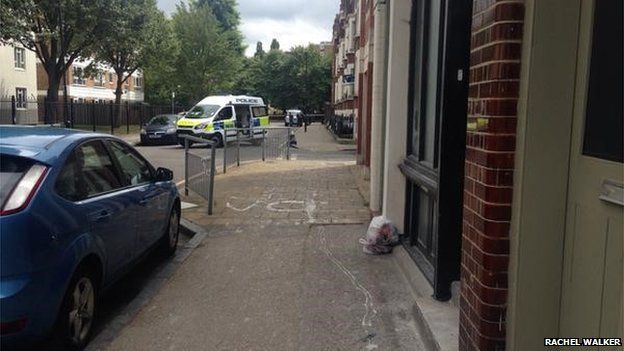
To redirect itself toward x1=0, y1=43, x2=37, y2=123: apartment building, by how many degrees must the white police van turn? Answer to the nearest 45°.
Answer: approximately 90° to its right

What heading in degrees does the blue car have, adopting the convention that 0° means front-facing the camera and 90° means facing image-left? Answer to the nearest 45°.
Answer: approximately 225°

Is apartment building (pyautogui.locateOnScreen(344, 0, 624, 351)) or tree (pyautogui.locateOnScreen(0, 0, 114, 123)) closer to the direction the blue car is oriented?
the tree

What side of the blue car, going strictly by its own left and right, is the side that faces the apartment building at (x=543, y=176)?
right

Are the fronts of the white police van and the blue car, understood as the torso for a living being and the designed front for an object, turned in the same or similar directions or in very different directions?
very different directions

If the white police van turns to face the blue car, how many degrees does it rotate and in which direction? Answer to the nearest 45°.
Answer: approximately 45° to its left

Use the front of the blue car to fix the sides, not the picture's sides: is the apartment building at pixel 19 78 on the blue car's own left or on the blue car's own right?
on the blue car's own left

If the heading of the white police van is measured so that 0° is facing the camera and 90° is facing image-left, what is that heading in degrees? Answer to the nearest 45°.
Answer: approximately 45°

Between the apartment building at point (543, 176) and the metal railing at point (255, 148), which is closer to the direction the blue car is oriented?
the metal railing

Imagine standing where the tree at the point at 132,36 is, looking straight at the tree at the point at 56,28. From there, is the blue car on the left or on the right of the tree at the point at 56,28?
left
